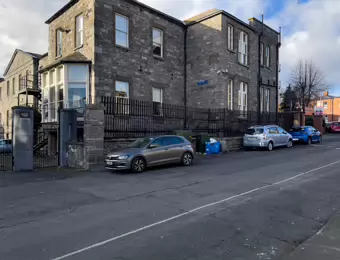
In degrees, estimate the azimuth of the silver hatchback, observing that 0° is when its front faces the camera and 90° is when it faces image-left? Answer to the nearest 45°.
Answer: approximately 45°

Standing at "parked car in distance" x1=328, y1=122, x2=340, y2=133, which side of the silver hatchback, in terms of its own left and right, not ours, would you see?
back

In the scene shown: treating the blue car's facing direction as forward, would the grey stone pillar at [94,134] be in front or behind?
behind

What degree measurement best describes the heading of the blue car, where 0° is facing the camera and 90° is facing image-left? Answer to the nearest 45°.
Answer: approximately 225°

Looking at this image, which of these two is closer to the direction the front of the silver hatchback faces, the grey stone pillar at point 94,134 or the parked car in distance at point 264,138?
the grey stone pillar

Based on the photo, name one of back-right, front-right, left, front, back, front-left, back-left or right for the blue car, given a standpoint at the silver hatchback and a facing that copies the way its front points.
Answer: back
